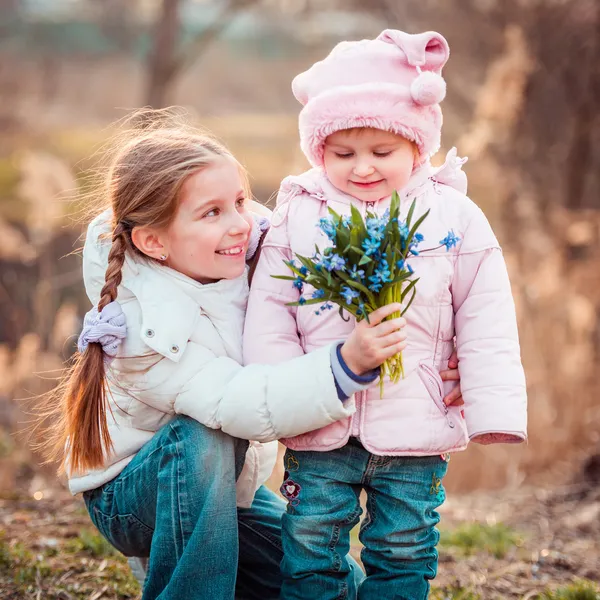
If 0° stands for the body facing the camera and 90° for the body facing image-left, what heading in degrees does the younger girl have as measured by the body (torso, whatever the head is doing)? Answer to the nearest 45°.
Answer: approximately 0°

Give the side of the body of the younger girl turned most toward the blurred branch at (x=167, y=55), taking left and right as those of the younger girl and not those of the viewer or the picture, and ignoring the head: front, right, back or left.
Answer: back
